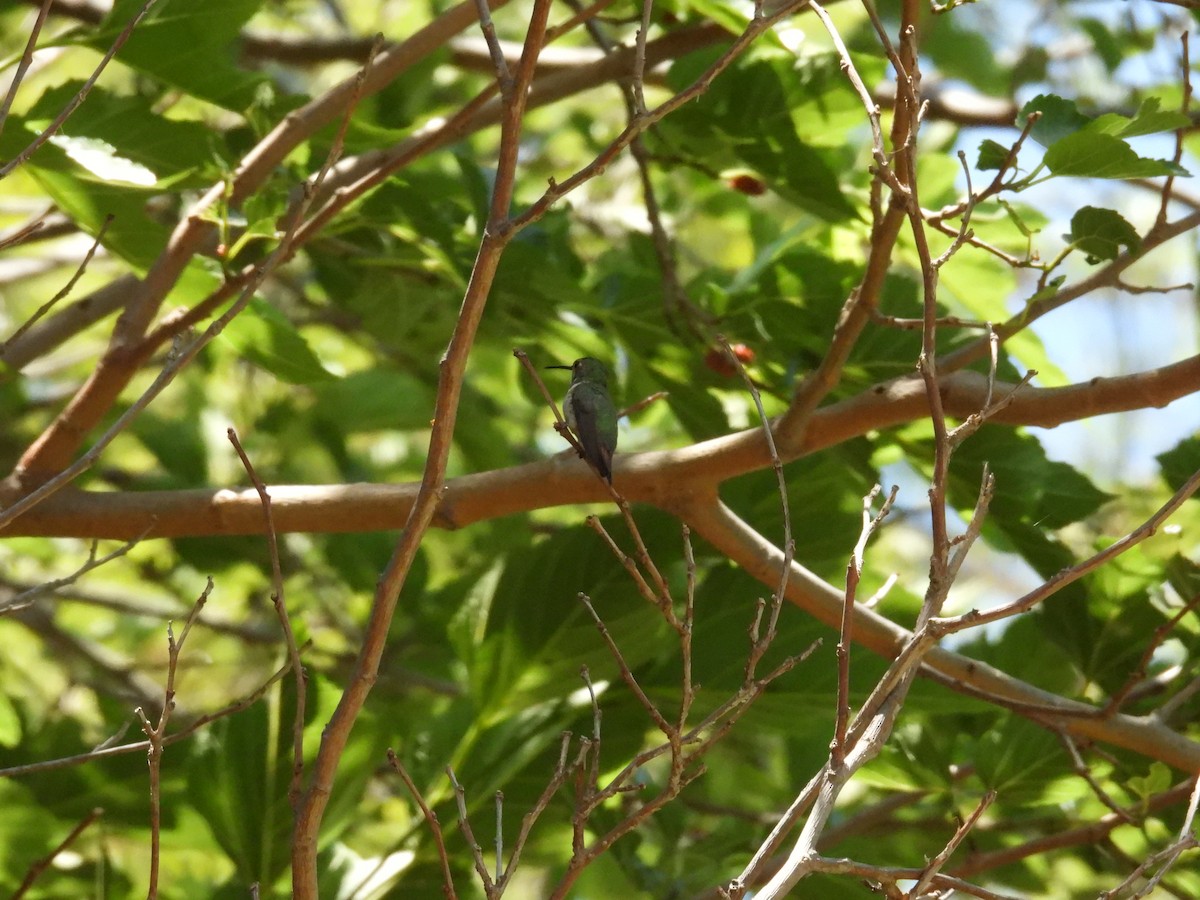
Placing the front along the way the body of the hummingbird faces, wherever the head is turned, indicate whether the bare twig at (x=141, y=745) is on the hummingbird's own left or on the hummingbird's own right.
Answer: on the hummingbird's own left

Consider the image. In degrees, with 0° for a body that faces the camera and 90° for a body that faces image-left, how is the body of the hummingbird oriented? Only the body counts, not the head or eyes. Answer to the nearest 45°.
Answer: approximately 135°
